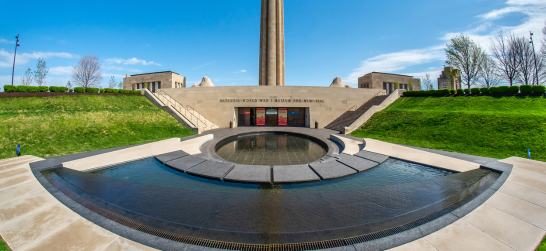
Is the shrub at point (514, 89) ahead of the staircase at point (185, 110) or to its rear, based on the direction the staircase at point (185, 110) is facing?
ahead

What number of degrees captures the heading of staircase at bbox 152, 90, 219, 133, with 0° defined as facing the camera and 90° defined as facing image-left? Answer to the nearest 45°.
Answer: approximately 315°

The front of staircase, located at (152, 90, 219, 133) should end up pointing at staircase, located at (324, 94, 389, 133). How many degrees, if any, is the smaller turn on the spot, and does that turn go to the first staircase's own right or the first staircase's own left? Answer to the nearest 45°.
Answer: approximately 45° to the first staircase's own left

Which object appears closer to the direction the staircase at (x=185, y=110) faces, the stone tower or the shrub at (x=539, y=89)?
the shrub

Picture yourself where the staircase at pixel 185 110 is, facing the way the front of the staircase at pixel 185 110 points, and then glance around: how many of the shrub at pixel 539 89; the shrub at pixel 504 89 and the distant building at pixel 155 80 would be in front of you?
2

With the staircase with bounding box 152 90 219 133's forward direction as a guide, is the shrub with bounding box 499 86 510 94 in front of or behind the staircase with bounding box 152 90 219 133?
in front

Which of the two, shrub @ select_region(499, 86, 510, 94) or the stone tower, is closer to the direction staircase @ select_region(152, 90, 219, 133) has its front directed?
the shrub

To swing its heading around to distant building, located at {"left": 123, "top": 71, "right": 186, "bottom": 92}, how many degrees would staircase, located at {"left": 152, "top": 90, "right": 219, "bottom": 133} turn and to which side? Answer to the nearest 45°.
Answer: approximately 135° to its left
